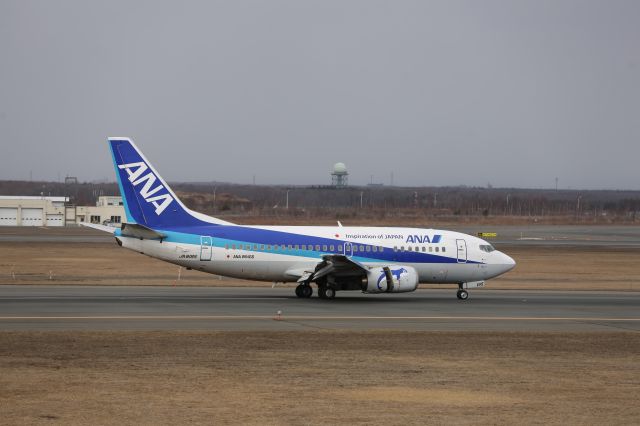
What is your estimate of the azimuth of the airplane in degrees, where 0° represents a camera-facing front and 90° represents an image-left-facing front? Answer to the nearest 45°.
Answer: approximately 270°
